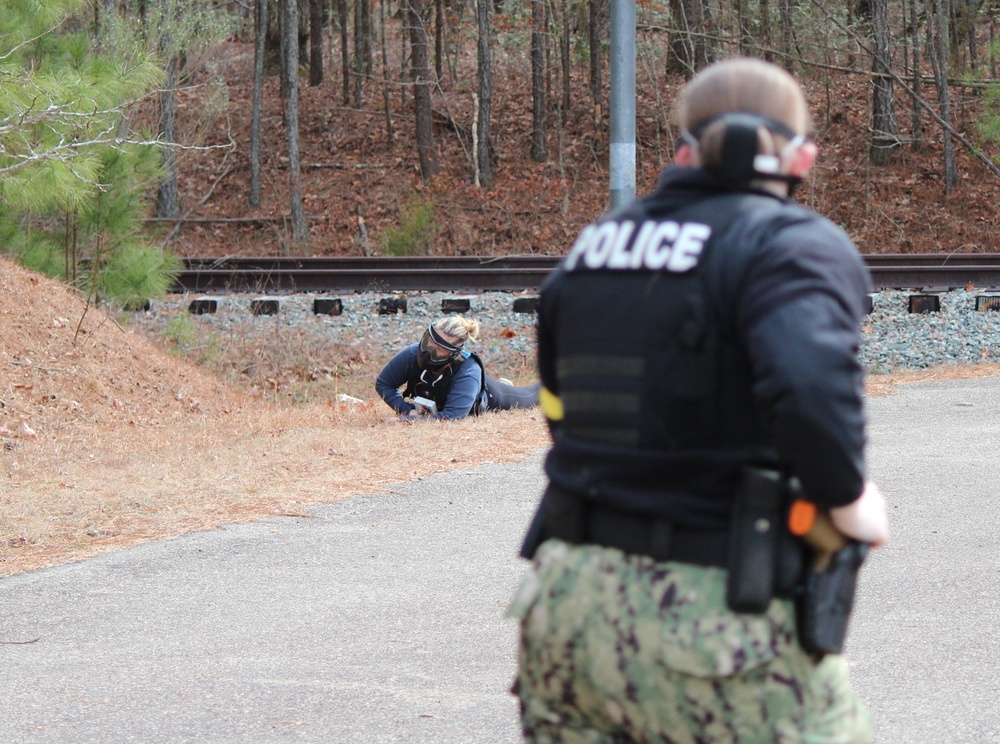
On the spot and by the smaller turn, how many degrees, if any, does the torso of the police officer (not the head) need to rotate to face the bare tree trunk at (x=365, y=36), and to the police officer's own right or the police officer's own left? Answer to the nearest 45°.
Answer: approximately 45° to the police officer's own left

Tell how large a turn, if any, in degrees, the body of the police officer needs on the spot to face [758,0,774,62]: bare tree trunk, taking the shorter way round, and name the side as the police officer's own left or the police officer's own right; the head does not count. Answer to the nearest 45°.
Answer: approximately 45° to the police officer's own left

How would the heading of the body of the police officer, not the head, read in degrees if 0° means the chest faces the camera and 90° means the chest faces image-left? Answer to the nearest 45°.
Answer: approximately 225°

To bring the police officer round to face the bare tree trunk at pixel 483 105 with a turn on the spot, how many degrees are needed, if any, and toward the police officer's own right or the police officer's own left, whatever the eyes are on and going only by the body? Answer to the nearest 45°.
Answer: approximately 45° to the police officer's own left

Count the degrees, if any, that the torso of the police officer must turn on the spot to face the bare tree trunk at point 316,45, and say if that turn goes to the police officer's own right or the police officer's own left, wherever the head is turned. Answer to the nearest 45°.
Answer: approximately 45° to the police officer's own left

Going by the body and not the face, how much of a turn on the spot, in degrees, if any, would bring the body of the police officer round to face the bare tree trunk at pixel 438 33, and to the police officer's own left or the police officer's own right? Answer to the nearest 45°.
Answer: approximately 45° to the police officer's own left

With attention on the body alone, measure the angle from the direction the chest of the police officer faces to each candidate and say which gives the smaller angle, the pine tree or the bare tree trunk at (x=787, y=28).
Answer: the bare tree trunk

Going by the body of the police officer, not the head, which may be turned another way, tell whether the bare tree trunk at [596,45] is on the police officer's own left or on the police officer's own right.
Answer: on the police officer's own left

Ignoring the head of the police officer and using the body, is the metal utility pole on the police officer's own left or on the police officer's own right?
on the police officer's own left

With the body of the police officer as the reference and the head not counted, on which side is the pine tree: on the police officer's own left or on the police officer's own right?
on the police officer's own left

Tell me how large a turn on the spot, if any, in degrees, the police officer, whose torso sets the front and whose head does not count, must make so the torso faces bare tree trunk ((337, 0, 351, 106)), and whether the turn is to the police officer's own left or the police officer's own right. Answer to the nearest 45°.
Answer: approximately 45° to the police officer's own left
